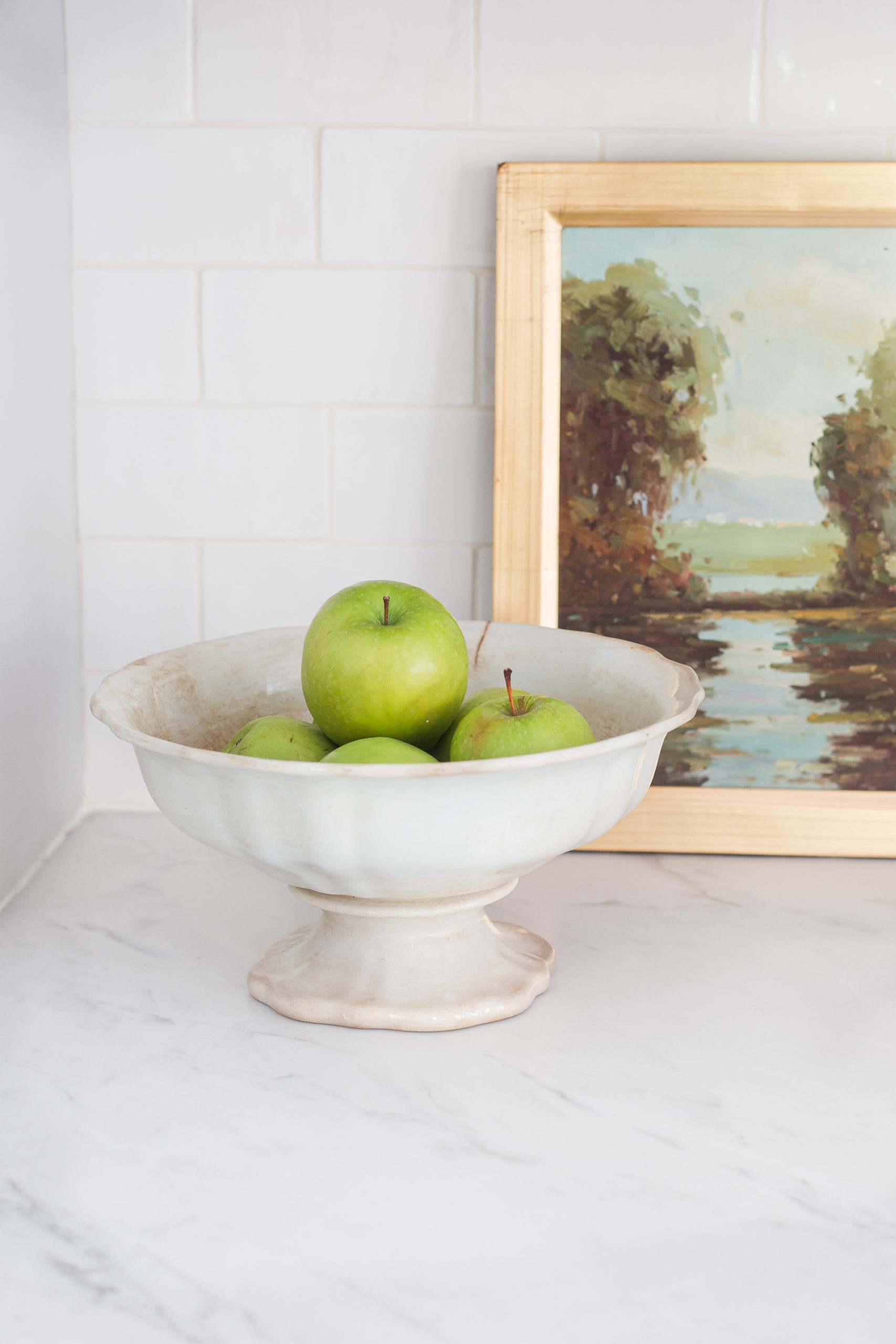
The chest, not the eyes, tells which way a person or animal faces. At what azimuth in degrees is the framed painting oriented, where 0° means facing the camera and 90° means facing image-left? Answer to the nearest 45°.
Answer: approximately 0°
